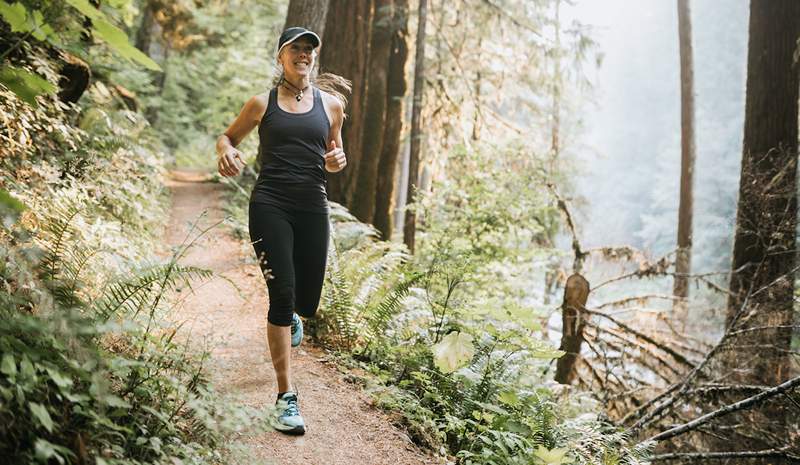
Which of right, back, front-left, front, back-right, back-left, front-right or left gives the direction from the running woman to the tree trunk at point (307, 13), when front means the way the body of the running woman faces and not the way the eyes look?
back

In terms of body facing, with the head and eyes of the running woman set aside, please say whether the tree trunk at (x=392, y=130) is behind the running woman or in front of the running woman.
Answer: behind

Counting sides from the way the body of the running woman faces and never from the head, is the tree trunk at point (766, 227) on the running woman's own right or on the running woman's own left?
on the running woman's own left

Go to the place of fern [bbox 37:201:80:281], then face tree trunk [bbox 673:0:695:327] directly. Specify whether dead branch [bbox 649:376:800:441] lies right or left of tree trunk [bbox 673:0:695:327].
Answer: right

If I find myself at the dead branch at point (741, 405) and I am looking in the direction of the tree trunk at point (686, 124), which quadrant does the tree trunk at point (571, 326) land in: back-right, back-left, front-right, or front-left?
front-left

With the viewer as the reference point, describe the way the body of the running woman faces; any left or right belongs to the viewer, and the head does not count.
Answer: facing the viewer

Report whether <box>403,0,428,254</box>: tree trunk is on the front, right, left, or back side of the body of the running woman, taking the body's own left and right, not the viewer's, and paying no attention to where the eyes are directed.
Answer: back

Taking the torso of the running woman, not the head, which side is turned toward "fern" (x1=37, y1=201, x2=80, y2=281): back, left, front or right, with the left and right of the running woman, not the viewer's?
right

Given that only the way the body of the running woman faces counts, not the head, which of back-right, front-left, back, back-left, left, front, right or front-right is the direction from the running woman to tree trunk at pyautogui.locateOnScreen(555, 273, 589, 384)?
back-left

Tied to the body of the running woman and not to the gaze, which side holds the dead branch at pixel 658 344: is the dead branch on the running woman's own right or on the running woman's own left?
on the running woman's own left
